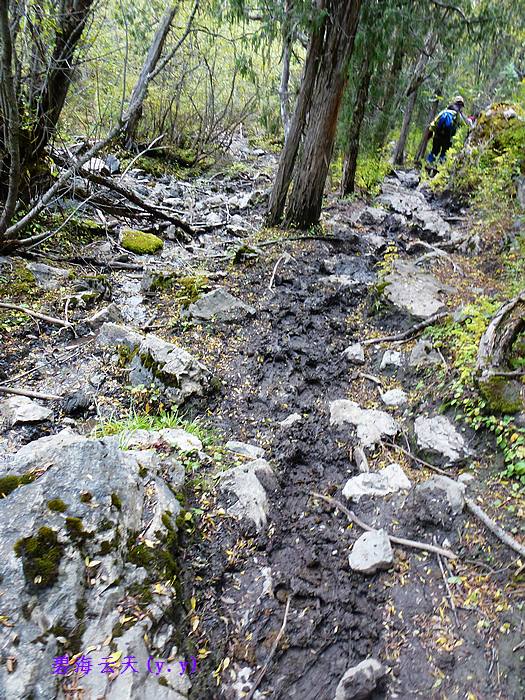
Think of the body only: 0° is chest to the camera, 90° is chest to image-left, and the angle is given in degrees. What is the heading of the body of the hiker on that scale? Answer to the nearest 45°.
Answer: approximately 225°

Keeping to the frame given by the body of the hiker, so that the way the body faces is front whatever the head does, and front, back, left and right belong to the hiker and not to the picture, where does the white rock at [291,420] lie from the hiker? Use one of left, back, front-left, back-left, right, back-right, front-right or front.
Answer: back-right

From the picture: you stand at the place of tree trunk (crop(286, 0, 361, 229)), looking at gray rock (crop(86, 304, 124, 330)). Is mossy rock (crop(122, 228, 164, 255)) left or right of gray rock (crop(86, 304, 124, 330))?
right

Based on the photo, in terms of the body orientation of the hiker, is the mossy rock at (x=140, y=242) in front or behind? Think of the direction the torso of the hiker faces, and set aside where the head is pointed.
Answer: behind

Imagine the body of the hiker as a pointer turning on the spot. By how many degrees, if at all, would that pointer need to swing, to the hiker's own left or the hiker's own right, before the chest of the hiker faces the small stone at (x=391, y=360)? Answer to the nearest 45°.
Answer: approximately 135° to the hiker's own right

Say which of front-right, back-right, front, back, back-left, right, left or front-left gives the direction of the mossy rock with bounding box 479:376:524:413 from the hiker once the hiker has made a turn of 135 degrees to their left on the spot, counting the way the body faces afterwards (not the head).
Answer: left

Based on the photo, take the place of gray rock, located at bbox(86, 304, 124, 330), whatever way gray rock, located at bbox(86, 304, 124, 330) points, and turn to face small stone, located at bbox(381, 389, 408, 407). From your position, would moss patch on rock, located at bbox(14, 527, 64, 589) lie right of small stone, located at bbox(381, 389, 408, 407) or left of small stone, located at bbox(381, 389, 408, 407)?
right

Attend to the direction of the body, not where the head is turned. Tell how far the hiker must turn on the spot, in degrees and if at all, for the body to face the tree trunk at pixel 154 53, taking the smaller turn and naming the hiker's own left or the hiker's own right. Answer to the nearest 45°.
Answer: approximately 135° to the hiker's own left

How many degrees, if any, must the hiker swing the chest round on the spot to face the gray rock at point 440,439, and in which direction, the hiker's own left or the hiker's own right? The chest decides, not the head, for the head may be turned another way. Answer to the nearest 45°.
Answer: approximately 135° to the hiker's own right
